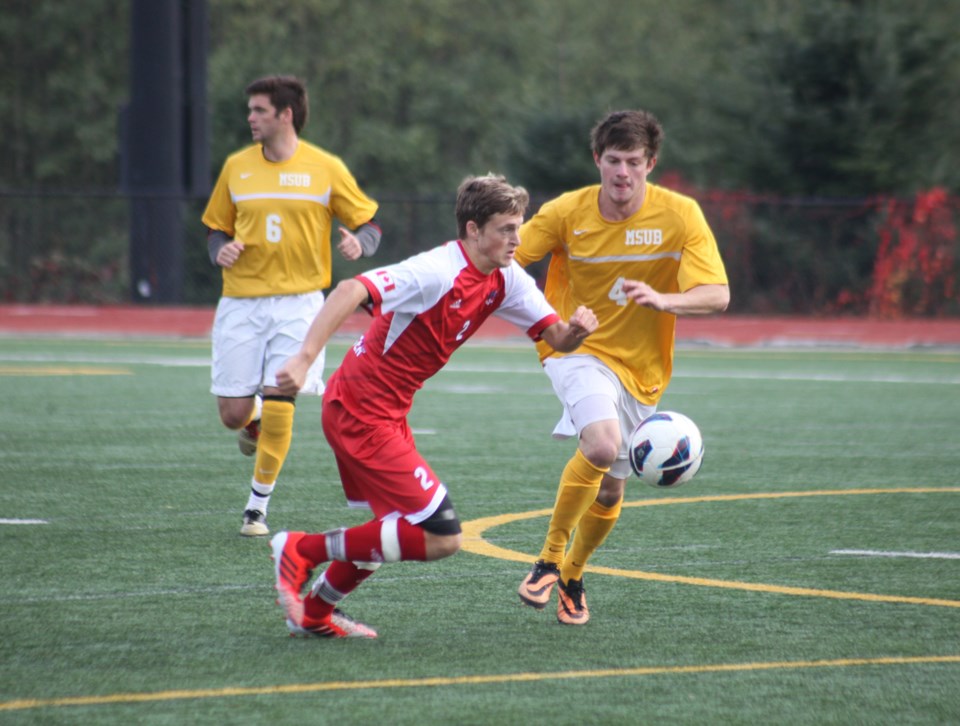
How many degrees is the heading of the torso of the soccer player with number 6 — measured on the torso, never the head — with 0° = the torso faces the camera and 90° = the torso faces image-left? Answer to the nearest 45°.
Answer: approximately 0°

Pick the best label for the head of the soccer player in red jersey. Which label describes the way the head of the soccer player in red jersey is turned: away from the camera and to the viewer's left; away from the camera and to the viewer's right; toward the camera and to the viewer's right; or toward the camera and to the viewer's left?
toward the camera and to the viewer's right

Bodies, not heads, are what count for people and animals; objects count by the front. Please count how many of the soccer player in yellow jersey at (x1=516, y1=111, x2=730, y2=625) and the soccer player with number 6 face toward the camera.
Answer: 2

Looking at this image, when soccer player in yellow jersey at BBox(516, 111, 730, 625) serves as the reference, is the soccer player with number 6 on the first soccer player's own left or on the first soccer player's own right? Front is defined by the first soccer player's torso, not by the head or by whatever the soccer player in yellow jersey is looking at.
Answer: on the first soccer player's own right

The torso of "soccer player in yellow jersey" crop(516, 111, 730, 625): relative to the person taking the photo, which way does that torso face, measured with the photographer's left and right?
facing the viewer

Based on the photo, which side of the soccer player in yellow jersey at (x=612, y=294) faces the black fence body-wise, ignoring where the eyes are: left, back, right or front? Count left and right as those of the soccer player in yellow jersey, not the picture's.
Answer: back

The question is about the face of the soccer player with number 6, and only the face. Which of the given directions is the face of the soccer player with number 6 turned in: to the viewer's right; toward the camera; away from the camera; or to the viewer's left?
to the viewer's left

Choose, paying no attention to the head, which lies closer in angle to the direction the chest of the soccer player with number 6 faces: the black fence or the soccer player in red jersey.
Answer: the soccer player in red jersey

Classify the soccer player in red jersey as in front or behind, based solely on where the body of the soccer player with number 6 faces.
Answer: in front

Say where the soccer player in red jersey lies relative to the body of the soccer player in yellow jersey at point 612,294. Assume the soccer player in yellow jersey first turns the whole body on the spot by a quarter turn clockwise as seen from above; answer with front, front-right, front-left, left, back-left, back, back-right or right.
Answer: front-left

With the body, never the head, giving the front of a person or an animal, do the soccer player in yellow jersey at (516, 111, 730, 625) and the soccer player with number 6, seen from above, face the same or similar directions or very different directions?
same or similar directions
